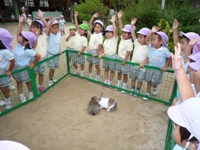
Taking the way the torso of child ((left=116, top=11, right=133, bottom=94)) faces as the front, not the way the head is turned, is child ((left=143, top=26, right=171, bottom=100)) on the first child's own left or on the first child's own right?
on the first child's own left

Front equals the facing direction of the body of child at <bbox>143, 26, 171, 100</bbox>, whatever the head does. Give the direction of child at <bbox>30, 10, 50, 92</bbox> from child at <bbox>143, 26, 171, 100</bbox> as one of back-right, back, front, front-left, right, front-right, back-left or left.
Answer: front-right

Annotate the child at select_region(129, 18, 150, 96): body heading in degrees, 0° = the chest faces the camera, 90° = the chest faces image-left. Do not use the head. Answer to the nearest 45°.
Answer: approximately 45°

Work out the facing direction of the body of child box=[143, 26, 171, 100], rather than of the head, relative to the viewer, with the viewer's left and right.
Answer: facing the viewer and to the left of the viewer

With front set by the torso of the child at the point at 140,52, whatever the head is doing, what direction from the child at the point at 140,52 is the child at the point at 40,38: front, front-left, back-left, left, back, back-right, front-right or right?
front-right

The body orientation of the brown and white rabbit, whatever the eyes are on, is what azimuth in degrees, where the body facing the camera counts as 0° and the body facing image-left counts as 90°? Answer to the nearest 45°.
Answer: approximately 90°

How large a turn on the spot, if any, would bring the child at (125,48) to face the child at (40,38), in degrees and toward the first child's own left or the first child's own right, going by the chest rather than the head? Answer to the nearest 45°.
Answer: approximately 45° to the first child's own right

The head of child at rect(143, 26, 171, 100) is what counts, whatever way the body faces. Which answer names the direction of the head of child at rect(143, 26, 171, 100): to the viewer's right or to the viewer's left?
to the viewer's left

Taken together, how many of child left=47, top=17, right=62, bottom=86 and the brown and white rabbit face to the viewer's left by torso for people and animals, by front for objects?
1

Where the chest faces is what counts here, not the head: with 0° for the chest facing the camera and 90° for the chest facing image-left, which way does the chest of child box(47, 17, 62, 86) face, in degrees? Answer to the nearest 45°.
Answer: approximately 315°

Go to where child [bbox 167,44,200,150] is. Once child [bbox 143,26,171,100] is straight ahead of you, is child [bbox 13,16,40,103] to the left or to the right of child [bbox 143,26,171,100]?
left
